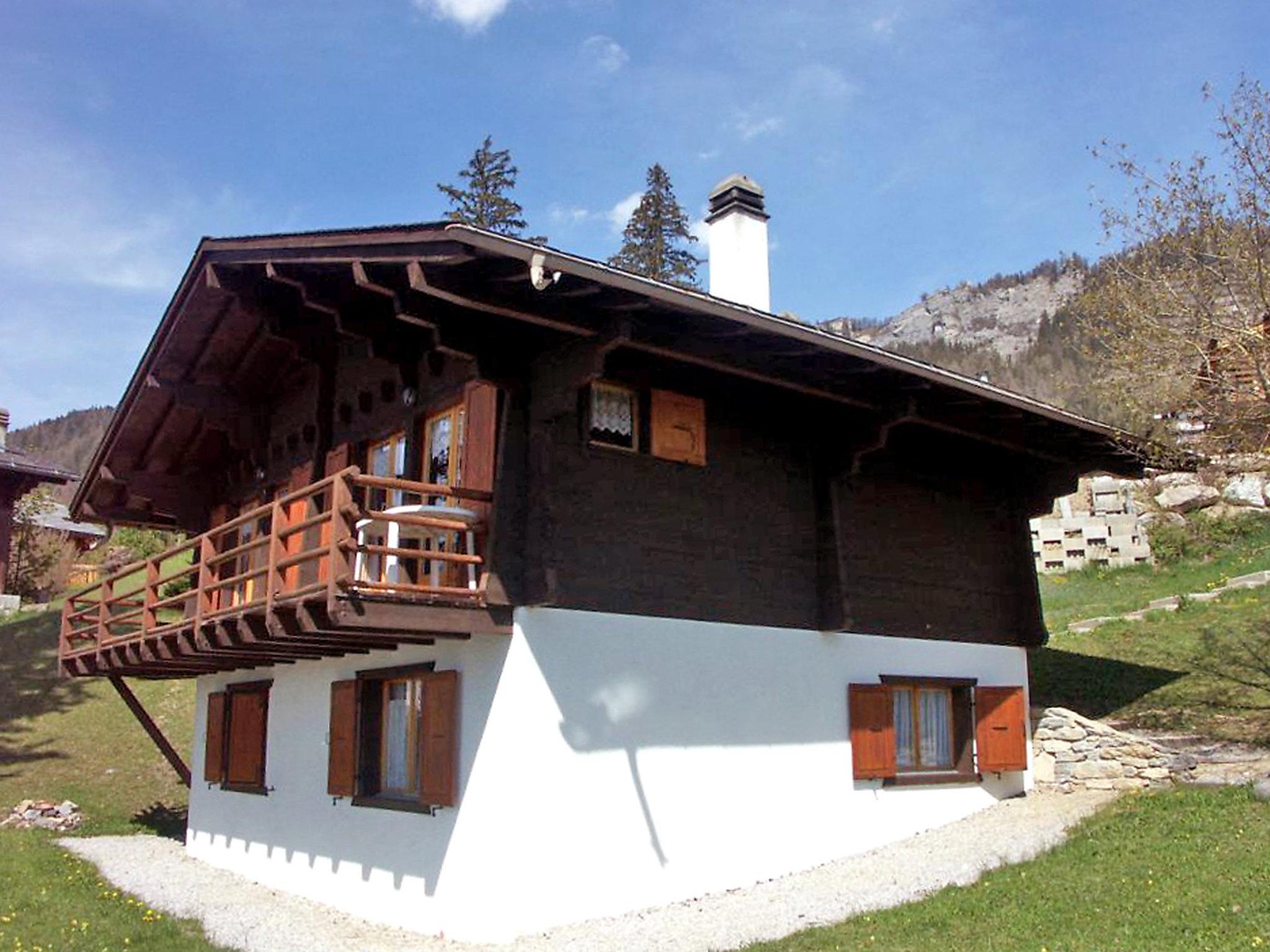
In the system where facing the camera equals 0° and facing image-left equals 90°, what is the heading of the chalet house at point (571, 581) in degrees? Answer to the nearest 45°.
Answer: approximately 45°

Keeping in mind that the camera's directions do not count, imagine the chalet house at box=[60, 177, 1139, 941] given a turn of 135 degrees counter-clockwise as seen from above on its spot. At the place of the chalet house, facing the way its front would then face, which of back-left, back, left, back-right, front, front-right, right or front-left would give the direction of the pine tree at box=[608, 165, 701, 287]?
left

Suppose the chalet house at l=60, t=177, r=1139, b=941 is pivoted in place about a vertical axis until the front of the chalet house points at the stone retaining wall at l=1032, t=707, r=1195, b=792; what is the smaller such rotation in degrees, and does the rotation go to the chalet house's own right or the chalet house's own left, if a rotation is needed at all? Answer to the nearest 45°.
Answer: approximately 135° to the chalet house's own left

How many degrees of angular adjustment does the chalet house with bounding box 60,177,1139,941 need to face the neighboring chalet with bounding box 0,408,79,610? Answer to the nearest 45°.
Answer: approximately 90° to its right
